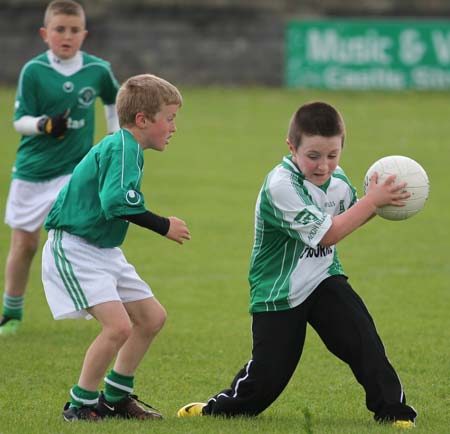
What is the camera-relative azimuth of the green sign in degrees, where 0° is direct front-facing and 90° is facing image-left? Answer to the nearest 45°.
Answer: approximately 0°

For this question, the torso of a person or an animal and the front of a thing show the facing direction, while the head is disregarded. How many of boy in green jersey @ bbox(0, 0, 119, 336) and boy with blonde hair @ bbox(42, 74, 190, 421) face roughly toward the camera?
1

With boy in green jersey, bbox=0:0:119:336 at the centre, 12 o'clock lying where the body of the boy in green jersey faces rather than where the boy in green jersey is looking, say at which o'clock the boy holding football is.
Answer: The boy holding football is roughly at 11 o'clock from the boy in green jersey.

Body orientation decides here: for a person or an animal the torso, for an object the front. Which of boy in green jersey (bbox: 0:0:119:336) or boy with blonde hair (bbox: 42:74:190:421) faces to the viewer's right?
the boy with blonde hair

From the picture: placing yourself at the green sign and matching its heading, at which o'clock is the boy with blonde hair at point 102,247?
The boy with blonde hair is roughly at 12 o'clock from the green sign.

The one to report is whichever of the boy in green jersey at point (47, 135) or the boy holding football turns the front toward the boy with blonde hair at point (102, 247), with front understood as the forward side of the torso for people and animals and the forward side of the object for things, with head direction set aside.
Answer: the boy in green jersey

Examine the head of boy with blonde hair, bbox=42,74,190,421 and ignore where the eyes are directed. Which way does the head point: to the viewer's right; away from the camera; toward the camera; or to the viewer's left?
to the viewer's right

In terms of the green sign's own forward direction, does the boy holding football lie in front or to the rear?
in front

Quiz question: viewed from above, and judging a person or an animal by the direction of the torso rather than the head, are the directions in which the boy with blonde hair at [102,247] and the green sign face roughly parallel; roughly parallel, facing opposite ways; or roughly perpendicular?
roughly perpendicular

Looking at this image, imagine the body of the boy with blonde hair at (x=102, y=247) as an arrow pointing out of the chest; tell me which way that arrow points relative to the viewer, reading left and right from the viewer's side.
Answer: facing to the right of the viewer
